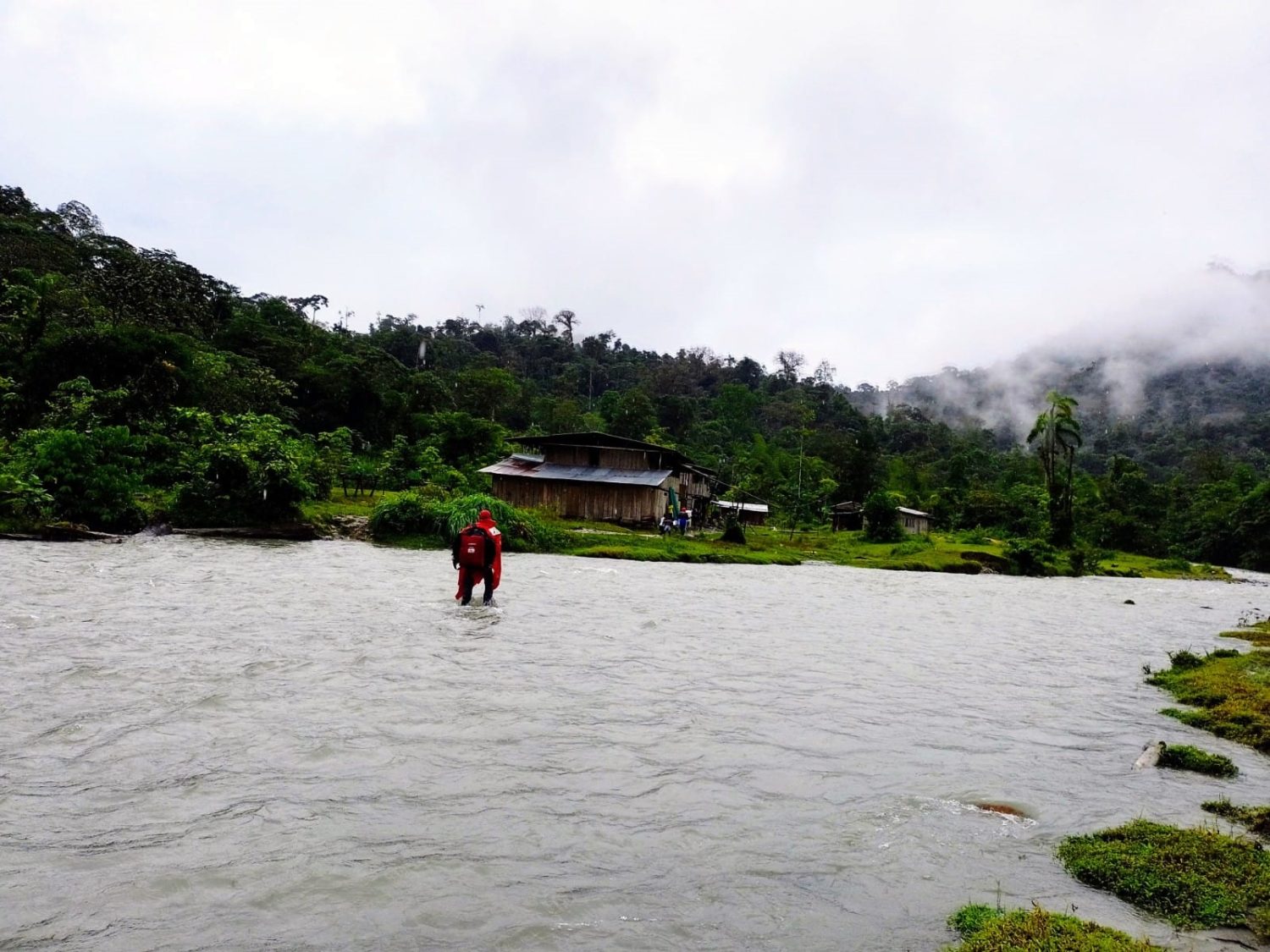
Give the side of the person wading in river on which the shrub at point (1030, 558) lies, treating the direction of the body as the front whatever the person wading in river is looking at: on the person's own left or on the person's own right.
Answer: on the person's own right

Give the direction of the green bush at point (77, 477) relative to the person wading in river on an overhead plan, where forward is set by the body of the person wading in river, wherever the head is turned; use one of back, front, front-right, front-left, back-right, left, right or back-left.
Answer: front-left

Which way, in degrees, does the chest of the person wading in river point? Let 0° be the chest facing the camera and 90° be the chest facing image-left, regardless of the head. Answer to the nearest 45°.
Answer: approximately 180°

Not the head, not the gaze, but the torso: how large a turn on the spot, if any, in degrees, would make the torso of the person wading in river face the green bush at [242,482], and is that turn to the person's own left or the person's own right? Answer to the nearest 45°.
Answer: approximately 45° to the person's own left

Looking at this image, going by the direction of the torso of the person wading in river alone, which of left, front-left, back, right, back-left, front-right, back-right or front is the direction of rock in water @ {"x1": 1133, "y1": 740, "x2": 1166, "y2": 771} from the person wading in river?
back-right

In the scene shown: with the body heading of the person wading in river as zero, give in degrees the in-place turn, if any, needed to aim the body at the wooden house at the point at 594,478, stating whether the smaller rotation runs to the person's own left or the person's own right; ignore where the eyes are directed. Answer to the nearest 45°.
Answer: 0° — they already face it

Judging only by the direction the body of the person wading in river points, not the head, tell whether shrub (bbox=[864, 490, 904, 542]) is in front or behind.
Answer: in front

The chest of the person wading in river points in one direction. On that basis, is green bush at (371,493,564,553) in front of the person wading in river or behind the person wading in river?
in front

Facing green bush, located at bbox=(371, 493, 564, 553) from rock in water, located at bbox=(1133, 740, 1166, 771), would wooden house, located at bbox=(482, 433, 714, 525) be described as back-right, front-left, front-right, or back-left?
front-right
